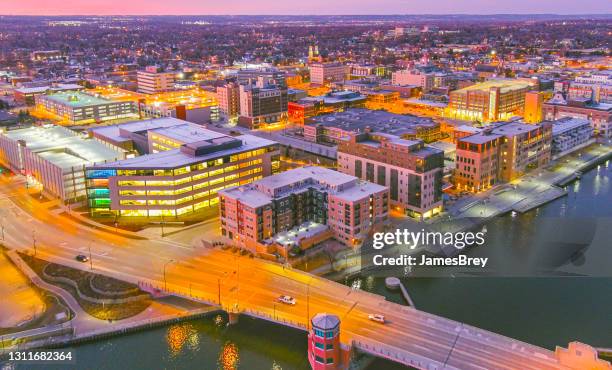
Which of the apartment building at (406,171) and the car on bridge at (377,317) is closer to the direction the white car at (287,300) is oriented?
the car on bridge

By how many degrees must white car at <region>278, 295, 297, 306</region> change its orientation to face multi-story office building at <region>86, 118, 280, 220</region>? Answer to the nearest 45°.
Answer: approximately 180°

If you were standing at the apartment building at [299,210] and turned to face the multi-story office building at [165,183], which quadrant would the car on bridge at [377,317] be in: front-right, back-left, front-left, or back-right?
back-left

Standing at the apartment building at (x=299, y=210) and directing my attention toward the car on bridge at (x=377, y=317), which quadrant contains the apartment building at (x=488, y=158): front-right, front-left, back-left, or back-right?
back-left

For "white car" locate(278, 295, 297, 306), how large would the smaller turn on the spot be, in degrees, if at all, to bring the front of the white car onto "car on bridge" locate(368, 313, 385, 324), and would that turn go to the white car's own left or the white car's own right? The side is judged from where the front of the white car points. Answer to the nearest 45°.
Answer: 0° — it already faces it

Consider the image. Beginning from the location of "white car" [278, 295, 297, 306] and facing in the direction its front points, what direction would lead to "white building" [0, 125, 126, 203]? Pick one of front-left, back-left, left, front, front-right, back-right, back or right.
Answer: back

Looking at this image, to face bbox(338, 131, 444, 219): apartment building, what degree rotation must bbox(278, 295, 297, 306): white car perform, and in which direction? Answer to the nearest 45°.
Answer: approximately 90° to its left

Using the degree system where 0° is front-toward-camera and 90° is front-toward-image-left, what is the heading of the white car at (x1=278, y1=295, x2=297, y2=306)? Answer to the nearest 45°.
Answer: approximately 315°
